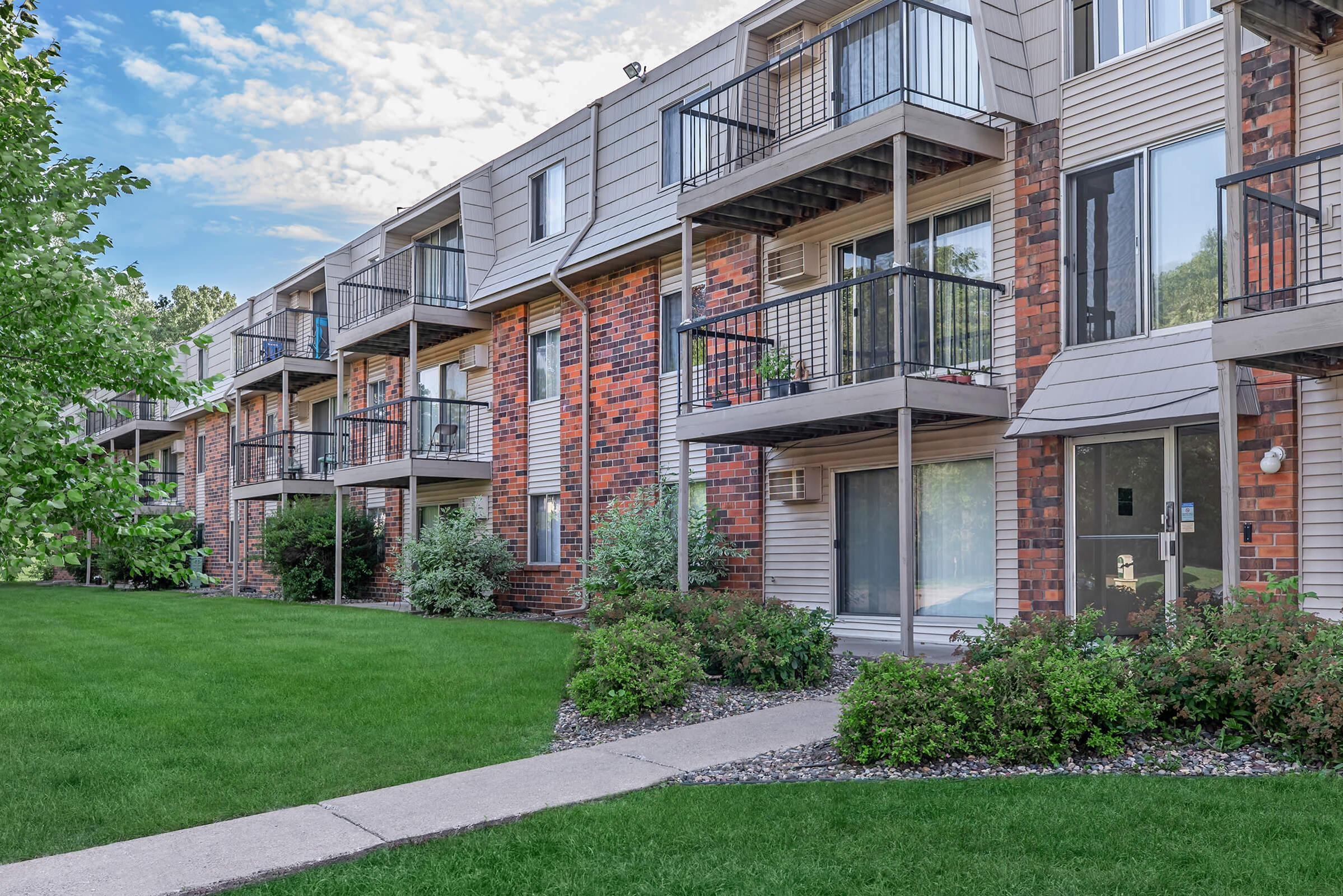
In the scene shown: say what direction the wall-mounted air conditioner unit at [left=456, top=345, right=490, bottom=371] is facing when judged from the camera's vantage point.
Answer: facing the viewer and to the left of the viewer

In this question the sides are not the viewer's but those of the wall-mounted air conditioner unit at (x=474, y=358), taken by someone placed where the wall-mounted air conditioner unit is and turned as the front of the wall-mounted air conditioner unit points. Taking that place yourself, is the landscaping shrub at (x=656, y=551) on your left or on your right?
on your left

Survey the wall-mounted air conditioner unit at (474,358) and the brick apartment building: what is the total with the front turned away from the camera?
0

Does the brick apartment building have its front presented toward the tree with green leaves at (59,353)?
yes

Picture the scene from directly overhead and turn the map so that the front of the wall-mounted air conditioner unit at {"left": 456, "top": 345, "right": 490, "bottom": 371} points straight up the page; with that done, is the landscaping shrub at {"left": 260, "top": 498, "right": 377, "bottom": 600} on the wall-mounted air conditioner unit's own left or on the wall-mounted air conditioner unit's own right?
on the wall-mounted air conditioner unit's own right

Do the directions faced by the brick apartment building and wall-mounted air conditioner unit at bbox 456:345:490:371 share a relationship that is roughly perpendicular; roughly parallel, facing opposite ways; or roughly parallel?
roughly parallel
